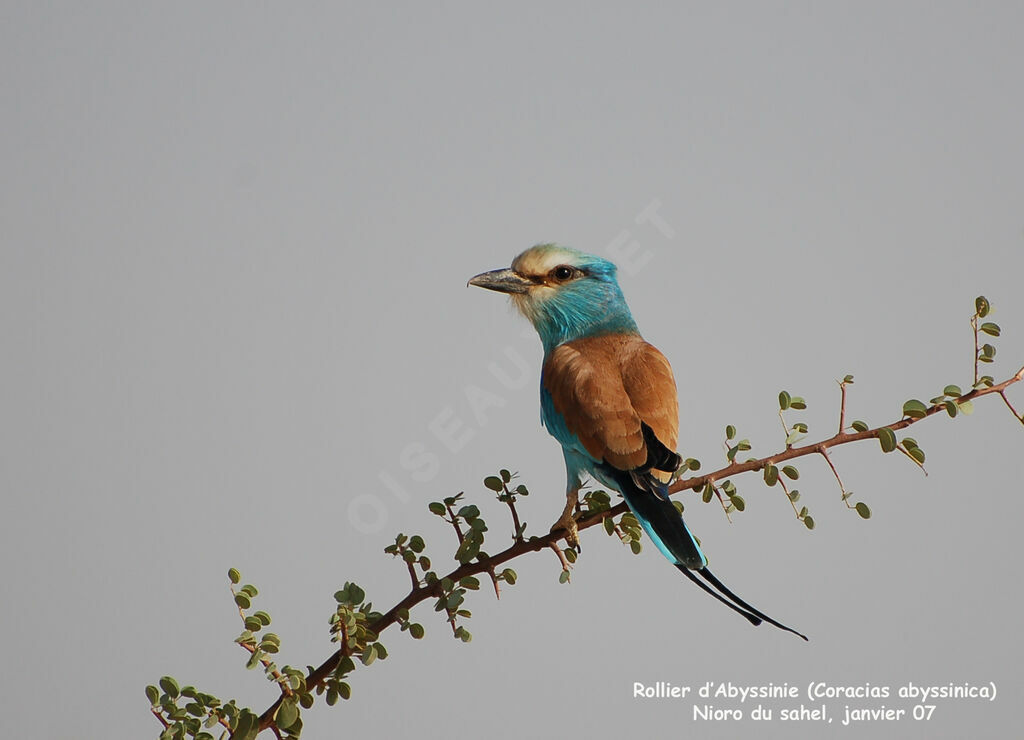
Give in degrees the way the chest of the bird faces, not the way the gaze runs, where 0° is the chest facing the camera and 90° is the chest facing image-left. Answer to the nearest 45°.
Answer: approximately 135°
